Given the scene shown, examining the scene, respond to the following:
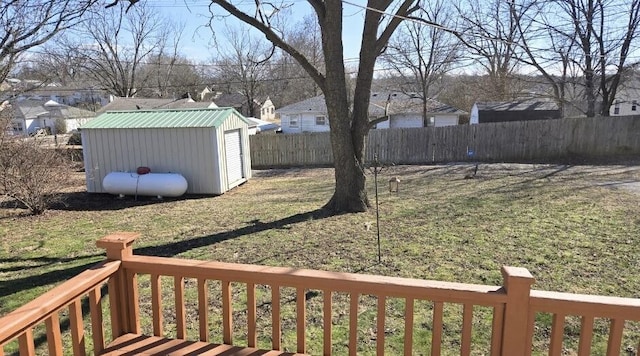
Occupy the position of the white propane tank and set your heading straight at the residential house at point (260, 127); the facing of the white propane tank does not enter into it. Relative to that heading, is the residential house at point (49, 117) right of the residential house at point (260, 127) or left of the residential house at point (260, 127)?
left

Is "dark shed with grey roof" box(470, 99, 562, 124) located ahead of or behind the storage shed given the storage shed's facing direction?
ahead

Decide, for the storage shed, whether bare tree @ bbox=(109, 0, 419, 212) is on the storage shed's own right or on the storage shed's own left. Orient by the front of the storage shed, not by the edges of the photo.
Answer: on the storage shed's own right

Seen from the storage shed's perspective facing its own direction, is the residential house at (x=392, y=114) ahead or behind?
ahead

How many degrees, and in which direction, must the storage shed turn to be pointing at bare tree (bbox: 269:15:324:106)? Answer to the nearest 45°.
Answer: approximately 45° to its left

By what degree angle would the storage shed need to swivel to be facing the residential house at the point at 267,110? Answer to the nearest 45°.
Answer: approximately 90° to its left

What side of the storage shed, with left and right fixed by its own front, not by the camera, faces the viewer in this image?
right

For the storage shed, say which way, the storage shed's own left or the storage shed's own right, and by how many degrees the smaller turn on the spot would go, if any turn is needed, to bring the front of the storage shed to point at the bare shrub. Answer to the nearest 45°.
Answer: approximately 135° to the storage shed's own right

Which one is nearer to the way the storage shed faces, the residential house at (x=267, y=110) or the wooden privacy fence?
the wooden privacy fence

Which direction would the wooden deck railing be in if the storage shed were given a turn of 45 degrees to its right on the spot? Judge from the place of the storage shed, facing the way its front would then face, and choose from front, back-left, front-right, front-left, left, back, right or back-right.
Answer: front-right

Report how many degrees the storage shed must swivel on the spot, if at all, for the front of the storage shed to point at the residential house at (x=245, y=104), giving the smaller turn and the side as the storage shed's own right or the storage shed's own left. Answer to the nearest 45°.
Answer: approximately 90° to the storage shed's own left

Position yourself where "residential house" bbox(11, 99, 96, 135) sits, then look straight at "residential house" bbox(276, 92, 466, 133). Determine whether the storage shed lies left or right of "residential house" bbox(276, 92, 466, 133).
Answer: right
